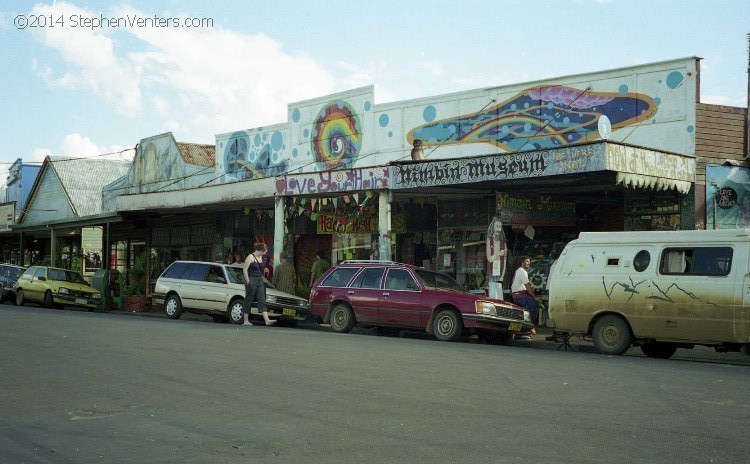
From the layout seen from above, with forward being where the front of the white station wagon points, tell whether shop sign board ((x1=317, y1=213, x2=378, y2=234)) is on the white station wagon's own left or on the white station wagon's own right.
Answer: on the white station wagon's own left

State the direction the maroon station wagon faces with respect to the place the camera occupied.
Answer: facing the viewer and to the right of the viewer

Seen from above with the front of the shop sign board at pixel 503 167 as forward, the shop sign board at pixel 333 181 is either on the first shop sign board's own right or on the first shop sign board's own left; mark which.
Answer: on the first shop sign board's own right

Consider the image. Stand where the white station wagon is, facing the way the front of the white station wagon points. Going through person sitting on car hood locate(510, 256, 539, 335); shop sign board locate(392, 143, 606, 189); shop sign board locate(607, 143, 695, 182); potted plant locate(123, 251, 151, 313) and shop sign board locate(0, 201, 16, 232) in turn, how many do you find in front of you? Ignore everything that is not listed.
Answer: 3

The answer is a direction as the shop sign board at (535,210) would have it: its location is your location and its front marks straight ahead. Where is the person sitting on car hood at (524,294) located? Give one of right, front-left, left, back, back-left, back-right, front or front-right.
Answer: front-right

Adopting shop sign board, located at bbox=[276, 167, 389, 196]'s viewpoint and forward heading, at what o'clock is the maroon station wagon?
The maroon station wagon is roughly at 10 o'clock from the shop sign board.

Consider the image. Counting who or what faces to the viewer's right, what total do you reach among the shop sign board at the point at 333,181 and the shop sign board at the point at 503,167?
0

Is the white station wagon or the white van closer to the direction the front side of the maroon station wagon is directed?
the white van

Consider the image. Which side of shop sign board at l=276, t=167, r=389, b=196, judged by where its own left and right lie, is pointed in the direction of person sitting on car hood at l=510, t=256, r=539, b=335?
left

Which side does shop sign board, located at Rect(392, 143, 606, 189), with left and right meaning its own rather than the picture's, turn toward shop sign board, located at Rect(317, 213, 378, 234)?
right
